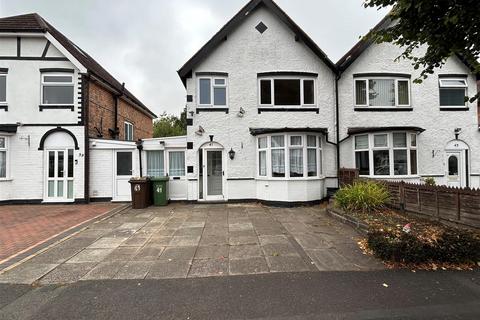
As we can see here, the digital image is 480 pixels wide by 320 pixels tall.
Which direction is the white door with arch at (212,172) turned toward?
toward the camera

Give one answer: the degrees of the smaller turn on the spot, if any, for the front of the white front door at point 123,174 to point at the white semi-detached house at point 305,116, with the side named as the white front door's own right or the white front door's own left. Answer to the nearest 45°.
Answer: approximately 45° to the white front door's own left

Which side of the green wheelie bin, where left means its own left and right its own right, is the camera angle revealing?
front

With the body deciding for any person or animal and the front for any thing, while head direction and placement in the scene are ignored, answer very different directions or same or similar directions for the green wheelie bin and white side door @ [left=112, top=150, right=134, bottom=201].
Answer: same or similar directions

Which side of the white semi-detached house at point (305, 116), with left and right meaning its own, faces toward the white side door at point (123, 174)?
right

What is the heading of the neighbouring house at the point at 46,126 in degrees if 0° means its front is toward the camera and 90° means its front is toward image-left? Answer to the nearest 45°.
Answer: approximately 0°

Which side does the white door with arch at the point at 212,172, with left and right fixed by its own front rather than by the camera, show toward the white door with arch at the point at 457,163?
left

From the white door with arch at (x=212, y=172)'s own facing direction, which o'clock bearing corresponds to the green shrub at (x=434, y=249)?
The green shrub is roughly at 11 o'clock from the white door with arch.

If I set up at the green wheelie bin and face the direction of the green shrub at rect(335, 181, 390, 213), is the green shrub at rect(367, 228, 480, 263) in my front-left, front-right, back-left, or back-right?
front-right

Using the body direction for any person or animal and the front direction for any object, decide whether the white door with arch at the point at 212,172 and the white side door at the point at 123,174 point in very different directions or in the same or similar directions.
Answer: same or similar directions

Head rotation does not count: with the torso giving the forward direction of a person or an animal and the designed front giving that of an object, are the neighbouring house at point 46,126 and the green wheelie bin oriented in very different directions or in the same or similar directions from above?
same or similar directions

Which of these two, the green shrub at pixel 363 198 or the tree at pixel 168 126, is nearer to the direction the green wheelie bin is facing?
the green shrub

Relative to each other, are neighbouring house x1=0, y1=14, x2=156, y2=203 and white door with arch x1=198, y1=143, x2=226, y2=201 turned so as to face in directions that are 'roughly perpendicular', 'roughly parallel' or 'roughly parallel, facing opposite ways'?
roughly parallel

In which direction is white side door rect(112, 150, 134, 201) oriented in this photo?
toward the camera

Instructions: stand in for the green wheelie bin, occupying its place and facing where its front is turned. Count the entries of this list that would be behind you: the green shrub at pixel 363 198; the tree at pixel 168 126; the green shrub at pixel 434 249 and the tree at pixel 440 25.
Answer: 1
